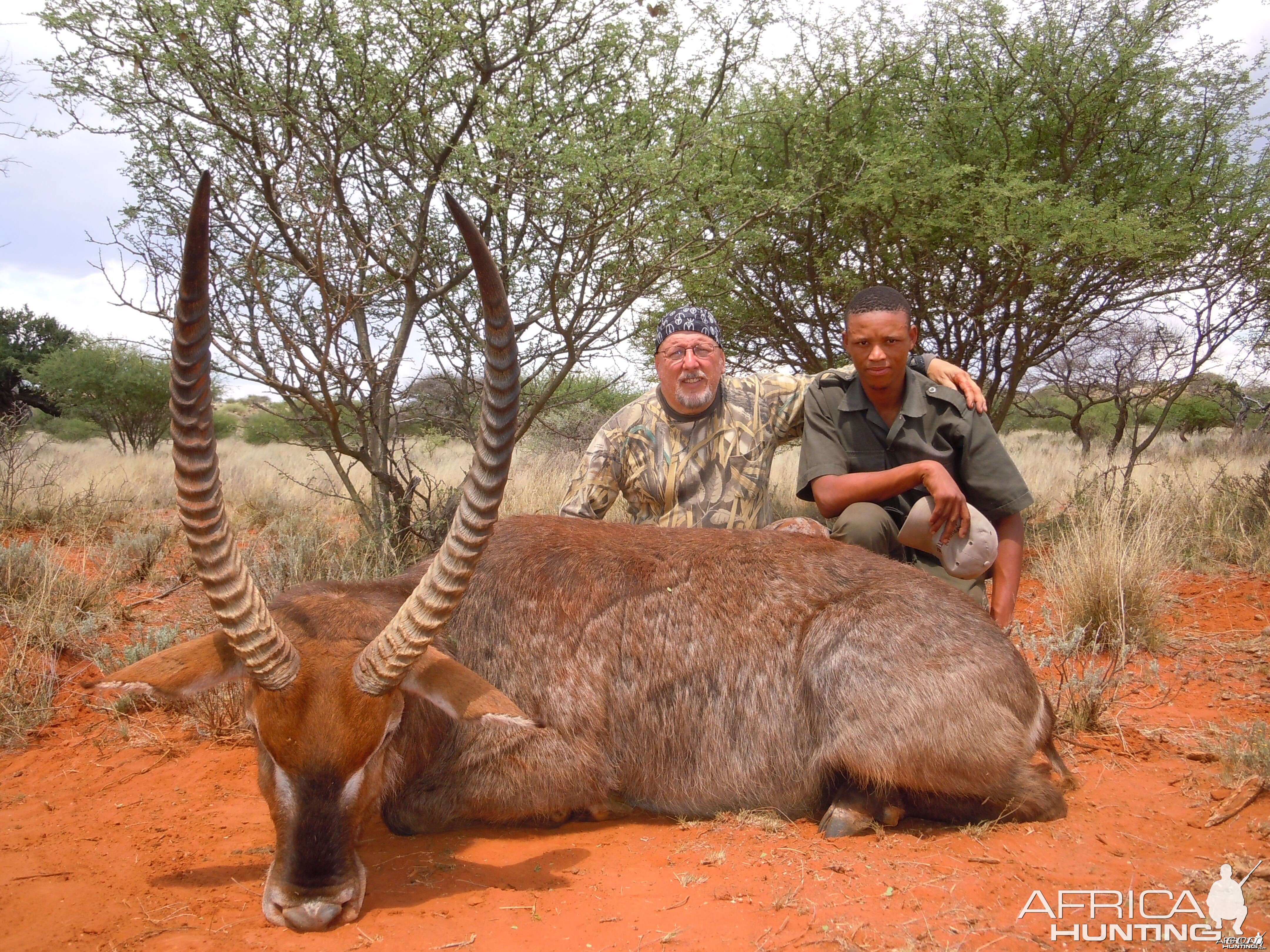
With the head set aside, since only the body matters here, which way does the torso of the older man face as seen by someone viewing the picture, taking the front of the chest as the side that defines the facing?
toward the camera

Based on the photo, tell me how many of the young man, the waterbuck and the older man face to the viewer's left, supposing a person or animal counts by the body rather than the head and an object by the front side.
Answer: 1

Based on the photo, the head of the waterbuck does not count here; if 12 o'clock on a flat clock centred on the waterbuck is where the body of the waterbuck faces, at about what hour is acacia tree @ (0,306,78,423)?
The acacia tree is roughly at 2 o'clock from the waterbuck.

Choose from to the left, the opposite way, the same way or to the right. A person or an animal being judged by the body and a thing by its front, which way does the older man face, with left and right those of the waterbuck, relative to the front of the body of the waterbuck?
to the left

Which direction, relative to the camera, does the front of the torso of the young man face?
toward the camera

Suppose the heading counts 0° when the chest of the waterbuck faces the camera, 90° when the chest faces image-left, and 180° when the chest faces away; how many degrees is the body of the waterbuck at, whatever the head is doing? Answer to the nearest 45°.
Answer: approximately 90°

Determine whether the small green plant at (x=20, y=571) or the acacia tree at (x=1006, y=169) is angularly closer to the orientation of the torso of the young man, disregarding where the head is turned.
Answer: the small green plant

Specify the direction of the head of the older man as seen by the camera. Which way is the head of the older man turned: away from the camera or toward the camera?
toward the camera

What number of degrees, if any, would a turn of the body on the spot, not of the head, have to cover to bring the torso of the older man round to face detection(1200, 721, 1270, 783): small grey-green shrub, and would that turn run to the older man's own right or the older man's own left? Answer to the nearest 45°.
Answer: approximately 45° to the older man's own left

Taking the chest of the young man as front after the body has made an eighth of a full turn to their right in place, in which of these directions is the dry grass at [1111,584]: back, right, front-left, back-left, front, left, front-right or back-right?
back

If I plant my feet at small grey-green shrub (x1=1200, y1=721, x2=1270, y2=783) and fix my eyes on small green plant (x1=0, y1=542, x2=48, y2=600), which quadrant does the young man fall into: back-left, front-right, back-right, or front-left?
front-right

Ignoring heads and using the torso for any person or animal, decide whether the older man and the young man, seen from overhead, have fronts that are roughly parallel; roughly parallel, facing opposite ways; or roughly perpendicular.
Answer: roughly parallel
